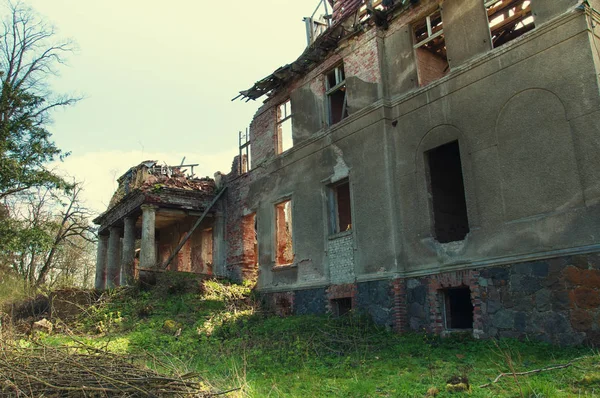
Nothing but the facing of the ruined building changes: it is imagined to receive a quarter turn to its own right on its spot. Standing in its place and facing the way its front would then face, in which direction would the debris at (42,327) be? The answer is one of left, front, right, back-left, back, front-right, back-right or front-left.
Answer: front-left

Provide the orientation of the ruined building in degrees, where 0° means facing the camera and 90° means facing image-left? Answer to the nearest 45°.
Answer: approximately 45°
